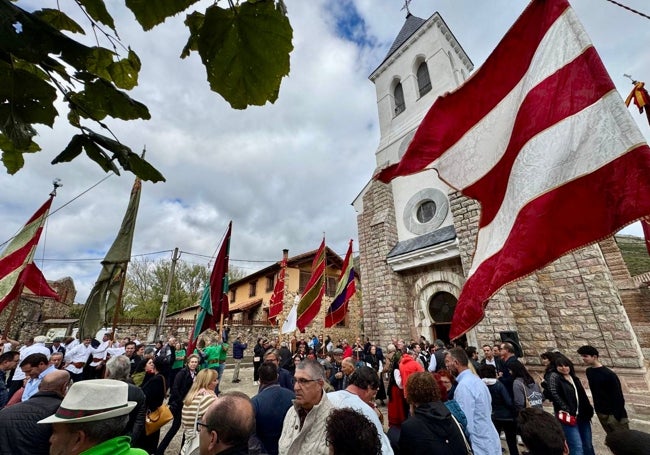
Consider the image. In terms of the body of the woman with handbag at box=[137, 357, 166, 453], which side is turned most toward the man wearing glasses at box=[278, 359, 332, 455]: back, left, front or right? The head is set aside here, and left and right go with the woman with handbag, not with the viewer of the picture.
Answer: left

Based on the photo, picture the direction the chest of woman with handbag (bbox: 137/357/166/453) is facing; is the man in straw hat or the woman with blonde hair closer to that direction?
the man in straw hat

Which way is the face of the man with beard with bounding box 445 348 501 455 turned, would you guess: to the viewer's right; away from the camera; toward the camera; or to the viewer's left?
to the viewer's left

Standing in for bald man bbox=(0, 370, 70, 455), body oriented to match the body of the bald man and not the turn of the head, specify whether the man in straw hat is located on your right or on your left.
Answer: on your right

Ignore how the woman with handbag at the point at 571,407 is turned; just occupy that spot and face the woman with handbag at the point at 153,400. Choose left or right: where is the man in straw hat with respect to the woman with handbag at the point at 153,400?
left

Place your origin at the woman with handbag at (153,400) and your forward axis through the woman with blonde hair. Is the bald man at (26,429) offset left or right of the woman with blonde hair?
right

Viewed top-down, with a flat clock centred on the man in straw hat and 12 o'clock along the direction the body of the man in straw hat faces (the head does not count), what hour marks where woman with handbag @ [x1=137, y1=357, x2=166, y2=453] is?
The woman with handbag is roughly at 2 o'clock from the man in straw hat.

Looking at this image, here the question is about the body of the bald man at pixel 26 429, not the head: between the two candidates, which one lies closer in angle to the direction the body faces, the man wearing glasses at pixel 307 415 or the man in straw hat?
the man wearing glasses

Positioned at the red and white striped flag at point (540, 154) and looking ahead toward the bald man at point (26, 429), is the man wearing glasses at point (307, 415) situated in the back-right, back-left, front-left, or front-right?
front-right

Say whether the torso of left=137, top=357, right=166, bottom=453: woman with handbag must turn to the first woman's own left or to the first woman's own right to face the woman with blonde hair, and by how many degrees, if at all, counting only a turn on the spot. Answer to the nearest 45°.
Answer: approximately 135° to the first woman's own left

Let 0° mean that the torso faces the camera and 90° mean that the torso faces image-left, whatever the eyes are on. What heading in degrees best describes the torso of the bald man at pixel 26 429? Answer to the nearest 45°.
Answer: approximately 225°
